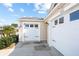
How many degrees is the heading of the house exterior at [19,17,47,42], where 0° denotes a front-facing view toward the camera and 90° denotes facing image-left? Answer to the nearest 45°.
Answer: approximately 0°
